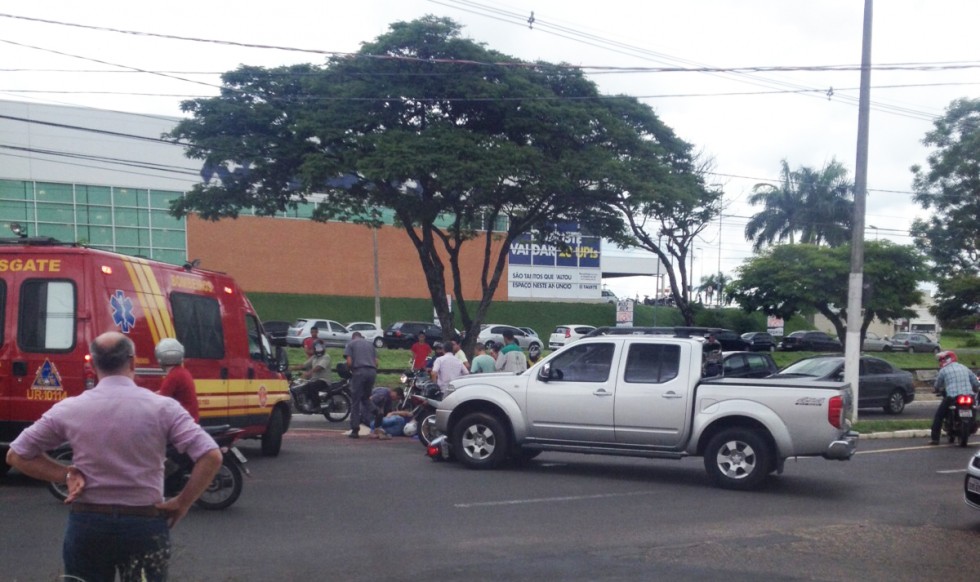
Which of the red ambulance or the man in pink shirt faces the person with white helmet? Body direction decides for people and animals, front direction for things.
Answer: the man in pink shirt

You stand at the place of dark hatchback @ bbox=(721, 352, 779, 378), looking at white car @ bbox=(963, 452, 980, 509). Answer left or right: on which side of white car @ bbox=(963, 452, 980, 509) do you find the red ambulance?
right

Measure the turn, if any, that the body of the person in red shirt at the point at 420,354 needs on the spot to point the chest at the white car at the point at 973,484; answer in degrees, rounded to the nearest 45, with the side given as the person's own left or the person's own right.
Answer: approximately 45° to the person's own left

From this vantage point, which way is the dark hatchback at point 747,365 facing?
to the viewer's left

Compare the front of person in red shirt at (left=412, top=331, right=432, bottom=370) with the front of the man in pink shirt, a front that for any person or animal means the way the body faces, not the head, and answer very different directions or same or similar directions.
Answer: very different directions

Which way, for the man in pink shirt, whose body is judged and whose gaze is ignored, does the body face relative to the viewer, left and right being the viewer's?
facing away from the viewer

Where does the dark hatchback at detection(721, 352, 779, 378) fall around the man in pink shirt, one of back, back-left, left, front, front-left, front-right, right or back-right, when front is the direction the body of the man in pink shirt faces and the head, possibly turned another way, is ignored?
front-right

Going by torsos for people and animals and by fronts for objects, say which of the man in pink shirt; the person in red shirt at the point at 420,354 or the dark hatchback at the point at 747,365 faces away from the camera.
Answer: the man in pink shirt

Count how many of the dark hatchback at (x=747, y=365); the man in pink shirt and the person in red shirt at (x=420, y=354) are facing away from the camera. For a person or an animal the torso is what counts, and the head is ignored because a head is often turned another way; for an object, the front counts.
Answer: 1

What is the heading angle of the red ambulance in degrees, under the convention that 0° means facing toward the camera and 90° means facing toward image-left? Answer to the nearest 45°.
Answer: approximately 225°

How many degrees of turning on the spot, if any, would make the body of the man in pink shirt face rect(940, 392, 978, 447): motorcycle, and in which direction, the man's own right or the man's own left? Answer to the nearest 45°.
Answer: approximately 45° to the man's own right

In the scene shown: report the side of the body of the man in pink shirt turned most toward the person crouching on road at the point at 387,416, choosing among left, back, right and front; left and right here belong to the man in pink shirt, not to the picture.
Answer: front

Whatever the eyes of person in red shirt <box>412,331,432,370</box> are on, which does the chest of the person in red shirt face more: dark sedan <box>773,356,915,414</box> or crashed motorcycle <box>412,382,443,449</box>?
the crashed motorcycle

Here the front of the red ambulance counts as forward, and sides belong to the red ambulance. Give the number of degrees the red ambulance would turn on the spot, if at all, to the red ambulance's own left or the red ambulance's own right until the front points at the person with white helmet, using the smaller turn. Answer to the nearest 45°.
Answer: approximately 90° to the red ambulance's own right

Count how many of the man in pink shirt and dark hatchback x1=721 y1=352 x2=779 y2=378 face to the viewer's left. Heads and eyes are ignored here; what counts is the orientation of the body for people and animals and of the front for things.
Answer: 1

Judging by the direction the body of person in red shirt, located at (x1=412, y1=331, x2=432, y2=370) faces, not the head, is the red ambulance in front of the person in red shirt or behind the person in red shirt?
in front
